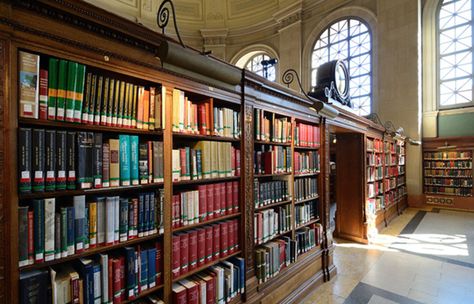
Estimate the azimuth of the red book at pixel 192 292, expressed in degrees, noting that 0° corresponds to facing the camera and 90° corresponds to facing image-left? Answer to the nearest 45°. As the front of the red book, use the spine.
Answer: approximately 315°

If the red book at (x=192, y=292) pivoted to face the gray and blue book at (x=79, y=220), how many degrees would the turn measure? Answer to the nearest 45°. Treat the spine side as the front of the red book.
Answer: approximately 90° to its right

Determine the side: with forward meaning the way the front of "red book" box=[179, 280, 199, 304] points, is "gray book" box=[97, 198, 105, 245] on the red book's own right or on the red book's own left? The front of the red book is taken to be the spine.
on the red book's own right

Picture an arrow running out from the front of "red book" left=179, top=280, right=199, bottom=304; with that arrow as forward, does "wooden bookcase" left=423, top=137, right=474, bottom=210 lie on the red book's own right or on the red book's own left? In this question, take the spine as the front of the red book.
on the red book's own left
